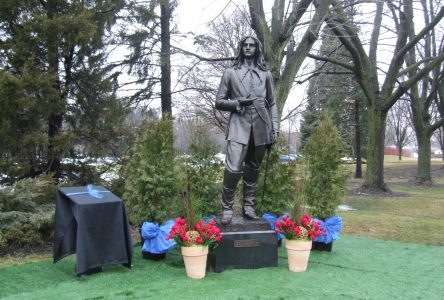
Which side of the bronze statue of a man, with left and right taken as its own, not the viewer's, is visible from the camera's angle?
front

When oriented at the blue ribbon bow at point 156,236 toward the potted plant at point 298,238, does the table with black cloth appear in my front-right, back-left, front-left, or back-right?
back-right

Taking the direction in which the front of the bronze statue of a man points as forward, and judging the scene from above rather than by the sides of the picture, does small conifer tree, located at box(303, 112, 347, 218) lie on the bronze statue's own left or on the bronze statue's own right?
on the bronze statue's own left

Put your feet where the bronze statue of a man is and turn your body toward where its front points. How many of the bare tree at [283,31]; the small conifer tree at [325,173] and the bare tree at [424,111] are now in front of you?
0

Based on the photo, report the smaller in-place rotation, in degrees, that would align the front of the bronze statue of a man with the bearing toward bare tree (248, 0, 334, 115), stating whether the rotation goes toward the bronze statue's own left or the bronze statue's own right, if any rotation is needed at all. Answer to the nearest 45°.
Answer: approximately 180°

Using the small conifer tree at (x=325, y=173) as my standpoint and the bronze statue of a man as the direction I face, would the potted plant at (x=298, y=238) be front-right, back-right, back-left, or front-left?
front-left

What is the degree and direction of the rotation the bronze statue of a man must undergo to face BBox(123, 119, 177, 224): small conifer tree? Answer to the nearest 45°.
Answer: approximately 90° to its right
